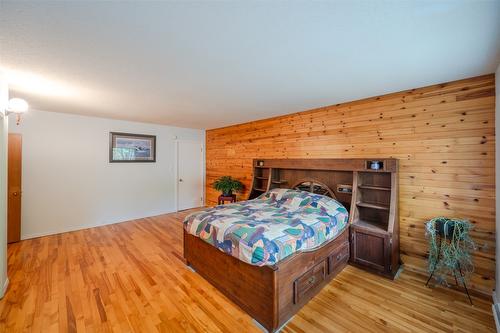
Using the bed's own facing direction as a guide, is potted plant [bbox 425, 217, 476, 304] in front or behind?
behind

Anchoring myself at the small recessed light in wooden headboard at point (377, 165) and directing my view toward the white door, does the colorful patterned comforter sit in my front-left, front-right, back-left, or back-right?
front-left

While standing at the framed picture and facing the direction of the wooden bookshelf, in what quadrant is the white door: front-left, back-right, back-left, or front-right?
front-left

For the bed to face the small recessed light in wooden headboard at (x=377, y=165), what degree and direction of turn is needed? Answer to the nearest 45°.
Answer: approximately 180°

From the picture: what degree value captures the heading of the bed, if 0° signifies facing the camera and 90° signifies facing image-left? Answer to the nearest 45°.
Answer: approximately 45°

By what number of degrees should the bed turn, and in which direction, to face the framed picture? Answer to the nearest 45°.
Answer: approximately 90° to its right

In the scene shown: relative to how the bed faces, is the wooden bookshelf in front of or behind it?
behind

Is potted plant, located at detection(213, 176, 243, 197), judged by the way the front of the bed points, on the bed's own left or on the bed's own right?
on the bed's own right

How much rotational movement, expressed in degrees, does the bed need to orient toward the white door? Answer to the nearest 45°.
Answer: approximately 90° to its right
